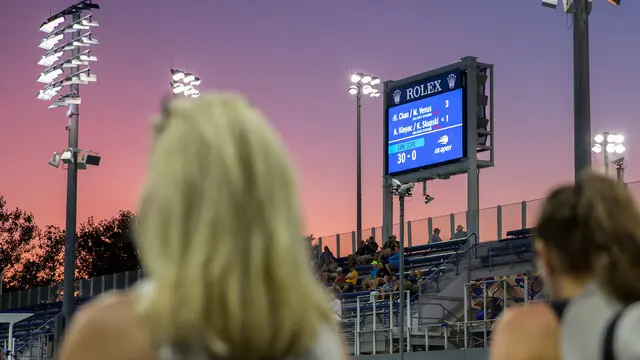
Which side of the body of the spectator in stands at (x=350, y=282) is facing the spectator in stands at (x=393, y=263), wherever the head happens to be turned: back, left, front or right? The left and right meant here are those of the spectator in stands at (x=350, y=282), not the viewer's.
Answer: left

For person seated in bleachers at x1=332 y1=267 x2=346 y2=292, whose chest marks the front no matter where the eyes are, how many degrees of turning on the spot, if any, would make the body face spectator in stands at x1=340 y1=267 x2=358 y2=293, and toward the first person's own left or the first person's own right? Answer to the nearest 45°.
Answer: approximately 90° to the first person's own left

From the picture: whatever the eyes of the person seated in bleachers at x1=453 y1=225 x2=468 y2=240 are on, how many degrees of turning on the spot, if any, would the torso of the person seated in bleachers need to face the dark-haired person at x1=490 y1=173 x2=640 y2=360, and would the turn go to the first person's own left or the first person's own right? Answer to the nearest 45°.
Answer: approximately 45° to the first person's own left

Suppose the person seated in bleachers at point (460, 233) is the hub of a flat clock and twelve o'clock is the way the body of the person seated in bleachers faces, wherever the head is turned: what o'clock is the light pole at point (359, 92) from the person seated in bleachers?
The light pole is roughly at 4 o'clock from the person seated in bleachers.

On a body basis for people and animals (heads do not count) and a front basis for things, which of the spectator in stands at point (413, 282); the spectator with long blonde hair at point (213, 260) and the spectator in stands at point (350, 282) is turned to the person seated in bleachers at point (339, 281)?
the spectator with long blonde hair at point (213, 260)

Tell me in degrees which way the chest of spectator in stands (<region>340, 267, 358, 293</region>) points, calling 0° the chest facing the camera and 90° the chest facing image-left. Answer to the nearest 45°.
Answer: approximately 45°

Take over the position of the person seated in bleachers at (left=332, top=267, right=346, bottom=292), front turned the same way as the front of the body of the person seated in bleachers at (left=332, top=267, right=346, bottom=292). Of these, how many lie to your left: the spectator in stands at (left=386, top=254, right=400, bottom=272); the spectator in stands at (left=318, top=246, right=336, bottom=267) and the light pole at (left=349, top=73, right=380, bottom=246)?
1

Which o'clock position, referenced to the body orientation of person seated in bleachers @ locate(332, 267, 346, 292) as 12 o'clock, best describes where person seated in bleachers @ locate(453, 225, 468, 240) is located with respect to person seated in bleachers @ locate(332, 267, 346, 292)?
person seated in bleachers @ locate(453, 225, 468, 240) is roughly at 8 o'clock from person seated in bleachers @ locate(332, 267, 346, 292).

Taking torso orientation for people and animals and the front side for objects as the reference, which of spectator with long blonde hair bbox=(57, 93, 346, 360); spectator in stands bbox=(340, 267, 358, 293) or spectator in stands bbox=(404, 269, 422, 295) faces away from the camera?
spectator with long blonde hair bbox=(57, 93, 346, 360)

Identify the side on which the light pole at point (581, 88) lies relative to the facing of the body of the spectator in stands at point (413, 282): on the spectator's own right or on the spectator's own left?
on the spectator's own left

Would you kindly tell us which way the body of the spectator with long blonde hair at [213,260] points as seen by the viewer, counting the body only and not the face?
away from the camera

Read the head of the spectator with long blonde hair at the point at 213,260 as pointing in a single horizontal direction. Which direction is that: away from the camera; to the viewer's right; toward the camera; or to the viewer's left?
away from the camera
